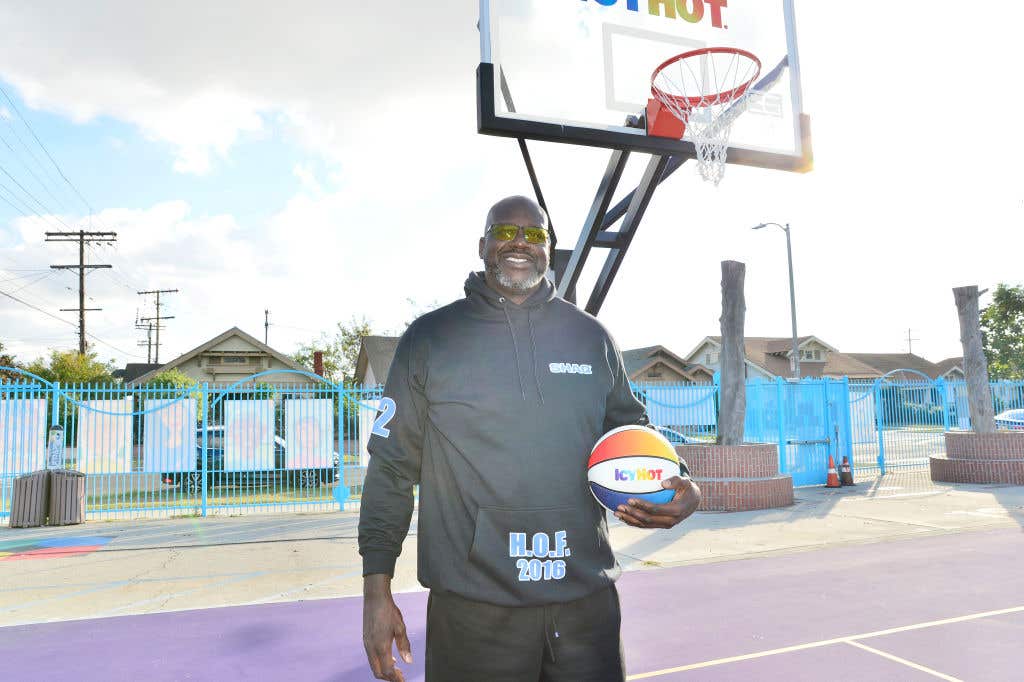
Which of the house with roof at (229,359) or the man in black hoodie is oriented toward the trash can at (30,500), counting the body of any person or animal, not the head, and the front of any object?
the house with roof

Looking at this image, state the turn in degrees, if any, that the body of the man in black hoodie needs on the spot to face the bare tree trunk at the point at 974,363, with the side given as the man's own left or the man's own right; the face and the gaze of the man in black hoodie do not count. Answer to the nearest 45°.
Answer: approximately 135° to the man's own left

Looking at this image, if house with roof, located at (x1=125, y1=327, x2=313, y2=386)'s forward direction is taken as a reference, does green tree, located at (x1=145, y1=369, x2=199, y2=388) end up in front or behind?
in front

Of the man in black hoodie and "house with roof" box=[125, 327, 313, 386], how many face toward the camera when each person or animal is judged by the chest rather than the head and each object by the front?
2

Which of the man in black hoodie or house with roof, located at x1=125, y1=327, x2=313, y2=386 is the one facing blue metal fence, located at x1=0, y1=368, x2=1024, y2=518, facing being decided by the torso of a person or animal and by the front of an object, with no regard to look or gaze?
the house with roof

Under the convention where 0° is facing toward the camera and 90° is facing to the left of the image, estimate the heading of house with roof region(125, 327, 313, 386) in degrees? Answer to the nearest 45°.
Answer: approximately 0°

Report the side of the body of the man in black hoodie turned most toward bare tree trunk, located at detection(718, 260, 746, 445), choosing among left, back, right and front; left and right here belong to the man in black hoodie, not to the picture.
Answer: back

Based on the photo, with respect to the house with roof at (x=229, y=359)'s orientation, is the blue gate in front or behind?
in front

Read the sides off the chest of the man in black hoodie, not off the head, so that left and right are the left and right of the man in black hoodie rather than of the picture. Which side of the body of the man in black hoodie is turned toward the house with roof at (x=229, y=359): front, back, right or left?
back

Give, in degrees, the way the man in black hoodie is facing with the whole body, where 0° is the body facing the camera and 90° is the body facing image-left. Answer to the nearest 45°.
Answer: approximately 0°

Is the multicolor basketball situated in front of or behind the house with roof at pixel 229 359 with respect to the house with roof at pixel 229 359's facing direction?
in front
